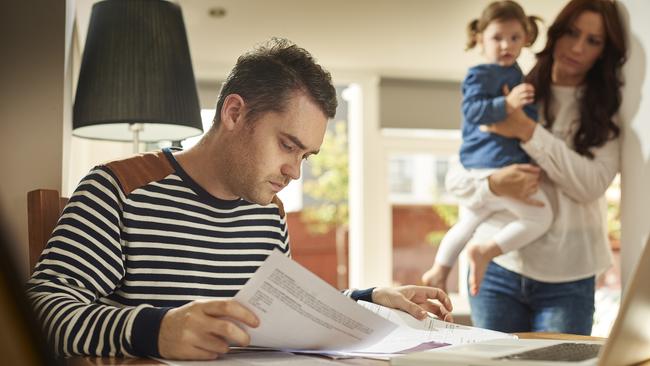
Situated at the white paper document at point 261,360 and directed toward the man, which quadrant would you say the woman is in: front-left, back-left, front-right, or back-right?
front-right

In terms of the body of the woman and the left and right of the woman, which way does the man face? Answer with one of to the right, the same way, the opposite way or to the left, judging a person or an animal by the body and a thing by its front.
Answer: to the left

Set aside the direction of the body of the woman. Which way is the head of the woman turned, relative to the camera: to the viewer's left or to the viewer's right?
to the viewer's left

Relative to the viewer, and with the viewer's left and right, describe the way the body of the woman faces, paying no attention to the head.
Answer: facing the viewer and to the left of the viewer

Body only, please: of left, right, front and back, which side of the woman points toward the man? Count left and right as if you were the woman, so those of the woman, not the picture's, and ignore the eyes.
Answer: front

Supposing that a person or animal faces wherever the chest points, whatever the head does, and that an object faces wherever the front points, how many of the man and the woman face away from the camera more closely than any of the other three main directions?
0

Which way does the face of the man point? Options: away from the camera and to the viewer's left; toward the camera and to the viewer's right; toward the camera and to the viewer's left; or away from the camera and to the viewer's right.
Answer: toward the camera and to the viewer's right

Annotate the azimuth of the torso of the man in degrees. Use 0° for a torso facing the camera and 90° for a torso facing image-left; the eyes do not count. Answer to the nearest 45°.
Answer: approximately 315°

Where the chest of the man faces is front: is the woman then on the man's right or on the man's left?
on the man's left
